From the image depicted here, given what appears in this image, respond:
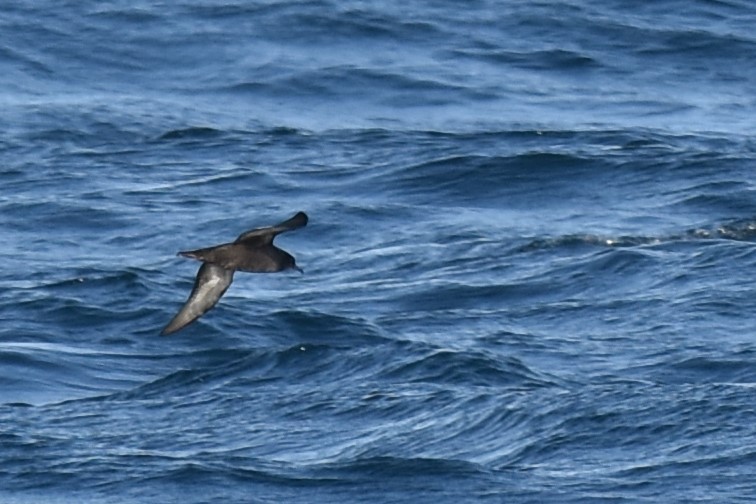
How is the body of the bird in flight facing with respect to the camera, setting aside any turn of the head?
to the viewer's right
